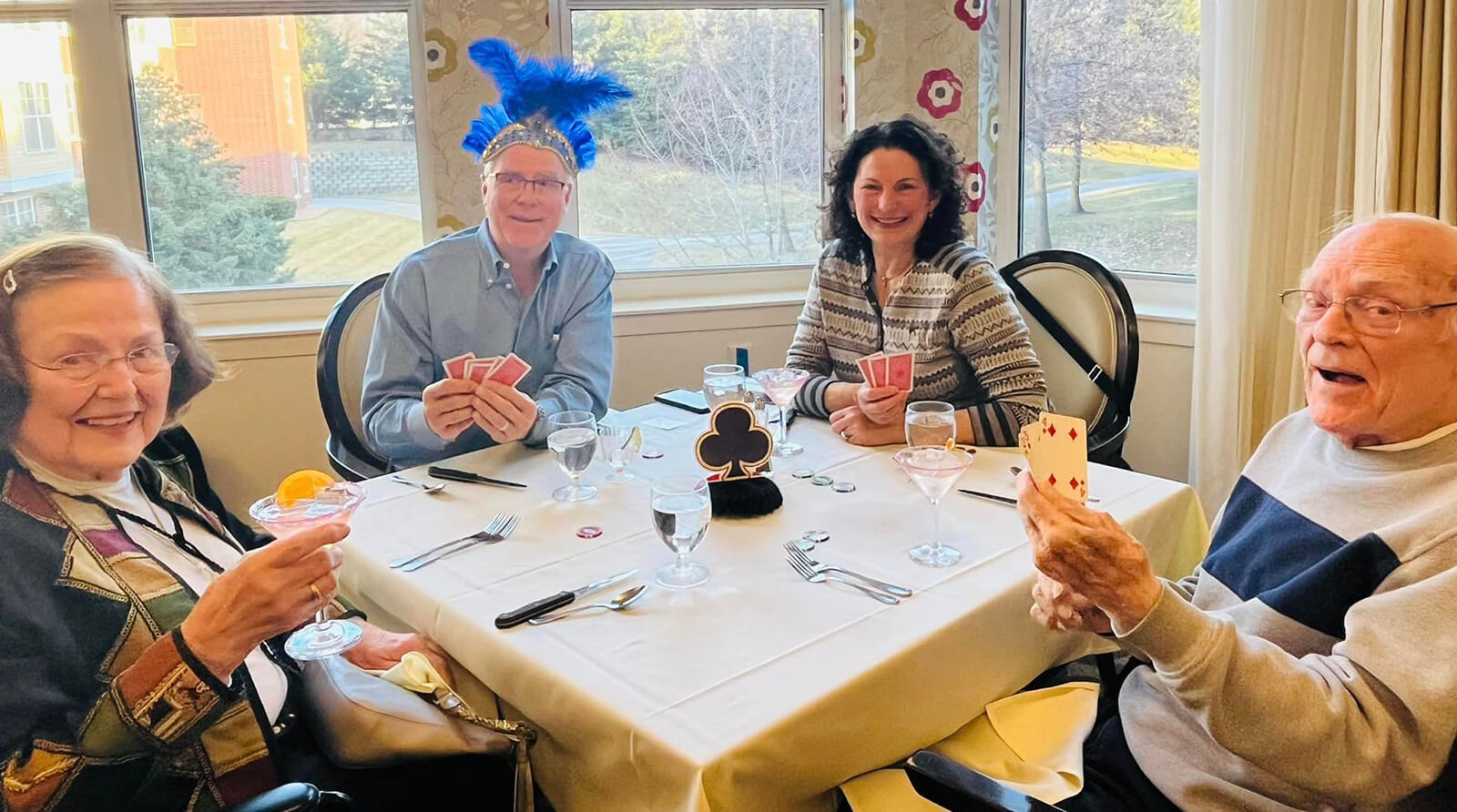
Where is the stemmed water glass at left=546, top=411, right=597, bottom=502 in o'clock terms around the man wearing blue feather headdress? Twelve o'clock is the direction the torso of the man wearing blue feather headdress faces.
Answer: The stemmed water glass is roughly at 12 o'clock from the man wearing blue feather headdress.

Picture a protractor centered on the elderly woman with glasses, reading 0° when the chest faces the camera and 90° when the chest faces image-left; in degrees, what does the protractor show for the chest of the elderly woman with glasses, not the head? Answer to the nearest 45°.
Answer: approximately 315°

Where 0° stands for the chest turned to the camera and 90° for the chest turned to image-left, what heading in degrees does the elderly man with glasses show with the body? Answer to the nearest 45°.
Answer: approximately 45°

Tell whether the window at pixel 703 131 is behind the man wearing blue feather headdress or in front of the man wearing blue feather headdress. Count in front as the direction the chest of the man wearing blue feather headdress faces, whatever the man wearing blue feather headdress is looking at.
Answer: behind

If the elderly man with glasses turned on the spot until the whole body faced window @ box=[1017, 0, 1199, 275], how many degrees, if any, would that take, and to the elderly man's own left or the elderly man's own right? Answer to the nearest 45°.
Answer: approximately 135° to the elderly man's own right

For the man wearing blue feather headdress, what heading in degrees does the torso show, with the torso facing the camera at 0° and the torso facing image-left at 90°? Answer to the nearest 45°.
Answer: approximately 0°

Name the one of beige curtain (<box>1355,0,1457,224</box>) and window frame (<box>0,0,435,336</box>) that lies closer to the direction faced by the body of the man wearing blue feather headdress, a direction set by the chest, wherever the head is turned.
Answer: the beige curtain

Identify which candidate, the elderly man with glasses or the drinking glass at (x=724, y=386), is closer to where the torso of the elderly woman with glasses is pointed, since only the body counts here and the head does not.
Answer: the elderly man with glasses
